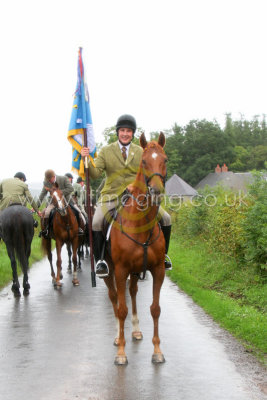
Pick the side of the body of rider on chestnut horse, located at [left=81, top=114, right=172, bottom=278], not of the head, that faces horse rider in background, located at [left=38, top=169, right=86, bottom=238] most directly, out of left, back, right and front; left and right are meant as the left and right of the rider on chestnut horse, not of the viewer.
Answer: back

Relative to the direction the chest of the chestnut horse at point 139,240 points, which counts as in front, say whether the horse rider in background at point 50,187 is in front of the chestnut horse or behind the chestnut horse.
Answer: behind

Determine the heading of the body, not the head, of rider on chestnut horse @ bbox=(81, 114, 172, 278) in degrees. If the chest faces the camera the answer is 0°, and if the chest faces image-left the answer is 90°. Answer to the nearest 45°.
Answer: approximately 0°

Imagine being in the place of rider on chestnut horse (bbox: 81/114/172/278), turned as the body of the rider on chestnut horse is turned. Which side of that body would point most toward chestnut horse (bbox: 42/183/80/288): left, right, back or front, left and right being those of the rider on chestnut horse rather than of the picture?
back

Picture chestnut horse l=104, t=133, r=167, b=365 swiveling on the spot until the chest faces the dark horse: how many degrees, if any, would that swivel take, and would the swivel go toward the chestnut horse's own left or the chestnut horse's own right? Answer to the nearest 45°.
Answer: approximately 135° to the chestnut horse's own right

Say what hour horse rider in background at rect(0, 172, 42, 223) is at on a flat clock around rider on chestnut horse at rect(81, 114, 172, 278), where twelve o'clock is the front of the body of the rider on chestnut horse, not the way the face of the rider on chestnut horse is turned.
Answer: The horse rider in background is roughly at 5 o'clock from the rider on chestnut horse.
